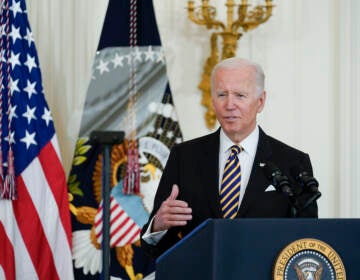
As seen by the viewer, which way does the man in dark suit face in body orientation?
toward the camera

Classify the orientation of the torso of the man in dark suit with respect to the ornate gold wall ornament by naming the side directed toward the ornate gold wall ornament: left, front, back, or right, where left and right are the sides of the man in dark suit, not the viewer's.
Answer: back

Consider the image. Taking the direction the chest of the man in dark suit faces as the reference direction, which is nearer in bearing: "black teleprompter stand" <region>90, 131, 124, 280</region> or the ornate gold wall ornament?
the black teleprompter stand

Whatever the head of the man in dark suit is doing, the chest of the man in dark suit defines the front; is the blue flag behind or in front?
behind

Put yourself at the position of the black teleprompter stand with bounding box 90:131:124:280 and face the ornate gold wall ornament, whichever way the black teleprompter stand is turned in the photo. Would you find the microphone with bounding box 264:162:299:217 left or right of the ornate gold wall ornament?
right

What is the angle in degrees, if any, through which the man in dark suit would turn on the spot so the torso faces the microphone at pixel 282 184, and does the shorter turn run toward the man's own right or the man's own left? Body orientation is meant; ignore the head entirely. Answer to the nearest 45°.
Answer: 0° — they already face it

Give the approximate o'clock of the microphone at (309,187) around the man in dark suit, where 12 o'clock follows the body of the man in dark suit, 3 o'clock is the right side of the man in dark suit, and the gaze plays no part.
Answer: The microphone is roughly at 11 o'clock from the man in dark suit.

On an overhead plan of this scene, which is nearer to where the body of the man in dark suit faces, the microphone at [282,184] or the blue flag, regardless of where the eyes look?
the microphone

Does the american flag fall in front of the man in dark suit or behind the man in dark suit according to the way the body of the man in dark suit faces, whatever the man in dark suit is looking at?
behind

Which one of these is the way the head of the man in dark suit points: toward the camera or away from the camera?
toward the camera
